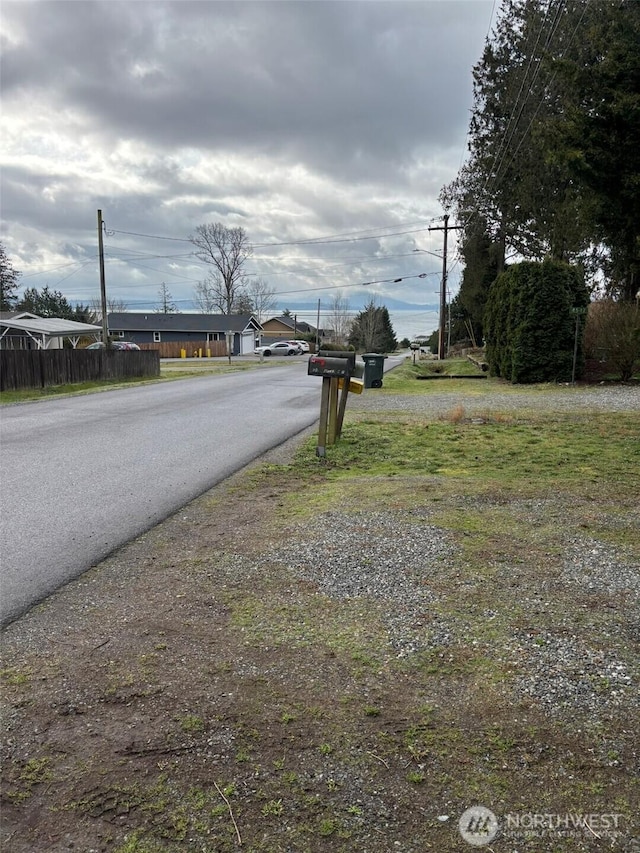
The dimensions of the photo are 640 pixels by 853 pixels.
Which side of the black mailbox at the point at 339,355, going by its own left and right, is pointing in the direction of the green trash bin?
right

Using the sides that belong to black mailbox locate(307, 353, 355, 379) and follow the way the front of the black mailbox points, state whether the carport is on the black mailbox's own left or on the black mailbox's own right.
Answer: on the black mailbox's own right

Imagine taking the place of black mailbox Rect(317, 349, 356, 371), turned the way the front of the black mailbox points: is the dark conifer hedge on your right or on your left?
on your right

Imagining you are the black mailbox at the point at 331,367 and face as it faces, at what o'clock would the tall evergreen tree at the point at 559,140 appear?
The tall evergreen tree is roughly at 4 o'clock from the black mailbox.

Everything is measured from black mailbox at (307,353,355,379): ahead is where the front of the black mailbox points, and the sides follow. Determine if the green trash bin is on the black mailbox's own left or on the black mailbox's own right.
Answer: on the black mailbox's own right

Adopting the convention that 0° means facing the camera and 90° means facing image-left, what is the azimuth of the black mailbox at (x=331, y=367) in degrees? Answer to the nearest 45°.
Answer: approximately 90°

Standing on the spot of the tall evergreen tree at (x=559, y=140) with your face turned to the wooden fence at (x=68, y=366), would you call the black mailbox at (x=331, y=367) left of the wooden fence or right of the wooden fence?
left

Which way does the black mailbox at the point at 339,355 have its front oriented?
to the viewer's left

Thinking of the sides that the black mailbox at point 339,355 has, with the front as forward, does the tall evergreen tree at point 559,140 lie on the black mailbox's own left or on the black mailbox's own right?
on the black mailbox's own right

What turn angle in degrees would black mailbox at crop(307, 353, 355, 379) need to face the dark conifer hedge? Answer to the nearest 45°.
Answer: approximately 135° to its right
